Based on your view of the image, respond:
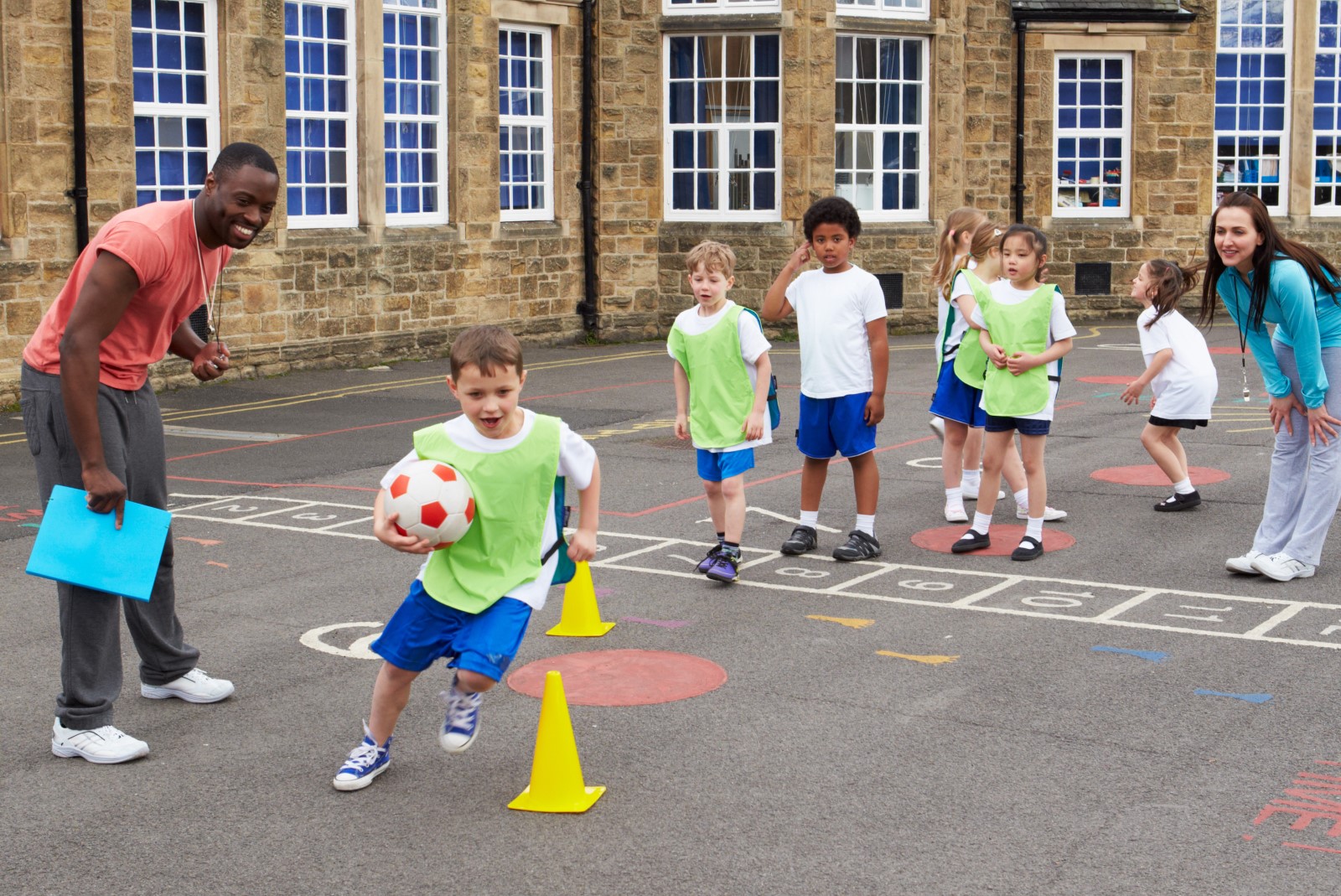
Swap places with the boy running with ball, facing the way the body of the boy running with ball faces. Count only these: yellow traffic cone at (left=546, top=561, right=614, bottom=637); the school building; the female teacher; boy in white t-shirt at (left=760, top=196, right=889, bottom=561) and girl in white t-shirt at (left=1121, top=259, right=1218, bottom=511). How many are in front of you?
0

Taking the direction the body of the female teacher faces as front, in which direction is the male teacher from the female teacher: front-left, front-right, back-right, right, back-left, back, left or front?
front

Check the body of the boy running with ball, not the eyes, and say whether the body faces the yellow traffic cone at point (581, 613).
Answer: no

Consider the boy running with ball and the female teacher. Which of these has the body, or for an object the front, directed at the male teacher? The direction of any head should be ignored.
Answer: the female teacher

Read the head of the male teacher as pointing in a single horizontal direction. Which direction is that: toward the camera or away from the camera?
toward the camera

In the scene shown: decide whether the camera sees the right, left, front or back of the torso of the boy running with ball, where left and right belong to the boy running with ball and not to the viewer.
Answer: front

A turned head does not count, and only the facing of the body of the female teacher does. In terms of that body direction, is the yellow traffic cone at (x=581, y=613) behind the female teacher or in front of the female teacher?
in front

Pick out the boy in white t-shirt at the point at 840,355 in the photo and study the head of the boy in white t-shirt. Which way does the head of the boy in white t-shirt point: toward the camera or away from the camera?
toward the camera

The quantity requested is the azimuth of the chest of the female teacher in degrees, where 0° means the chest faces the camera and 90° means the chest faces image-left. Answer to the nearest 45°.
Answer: approximately 45°

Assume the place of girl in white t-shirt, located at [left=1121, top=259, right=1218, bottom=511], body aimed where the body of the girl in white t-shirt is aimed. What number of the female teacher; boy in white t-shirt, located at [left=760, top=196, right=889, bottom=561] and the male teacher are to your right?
0

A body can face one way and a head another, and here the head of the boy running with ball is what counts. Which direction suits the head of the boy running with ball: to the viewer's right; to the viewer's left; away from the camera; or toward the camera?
toward the camera

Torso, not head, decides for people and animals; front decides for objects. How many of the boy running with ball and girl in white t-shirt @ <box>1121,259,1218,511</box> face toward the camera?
1

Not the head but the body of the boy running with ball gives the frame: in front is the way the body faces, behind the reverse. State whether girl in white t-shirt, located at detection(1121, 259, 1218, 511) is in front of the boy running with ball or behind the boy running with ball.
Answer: behind

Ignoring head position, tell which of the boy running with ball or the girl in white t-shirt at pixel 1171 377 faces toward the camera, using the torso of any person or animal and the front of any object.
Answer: the boy running with ball

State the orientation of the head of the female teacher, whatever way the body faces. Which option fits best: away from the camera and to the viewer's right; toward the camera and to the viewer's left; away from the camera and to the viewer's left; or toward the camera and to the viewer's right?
toward the camera and to the viewer's left

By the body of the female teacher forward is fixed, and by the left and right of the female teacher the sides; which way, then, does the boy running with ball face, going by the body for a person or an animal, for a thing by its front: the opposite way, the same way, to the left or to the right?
to the left

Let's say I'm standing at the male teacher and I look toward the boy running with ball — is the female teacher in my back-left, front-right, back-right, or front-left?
front-left
